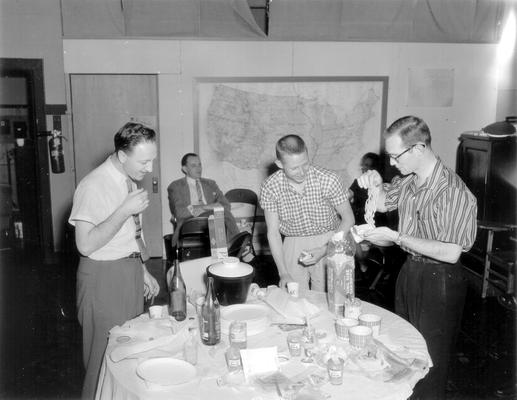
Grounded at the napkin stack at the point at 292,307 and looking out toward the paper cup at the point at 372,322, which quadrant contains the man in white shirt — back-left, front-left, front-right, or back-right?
back-right

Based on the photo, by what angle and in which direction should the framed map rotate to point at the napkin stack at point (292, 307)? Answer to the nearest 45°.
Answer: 0° — it already faces it

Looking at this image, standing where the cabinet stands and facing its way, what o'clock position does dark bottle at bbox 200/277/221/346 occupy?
The dark bottle is roughly at 11 o'clock from the cabinet.

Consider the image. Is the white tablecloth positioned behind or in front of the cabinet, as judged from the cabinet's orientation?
in front

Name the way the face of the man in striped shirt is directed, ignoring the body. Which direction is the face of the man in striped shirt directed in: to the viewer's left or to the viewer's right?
to the viewer's left

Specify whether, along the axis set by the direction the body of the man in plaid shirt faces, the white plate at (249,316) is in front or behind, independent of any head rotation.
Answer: in front

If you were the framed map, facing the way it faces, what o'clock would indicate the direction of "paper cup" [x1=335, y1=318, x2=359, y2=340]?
The paper cup is roughly at 12 o'clock from the framed map.

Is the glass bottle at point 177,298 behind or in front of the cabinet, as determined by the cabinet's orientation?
in front

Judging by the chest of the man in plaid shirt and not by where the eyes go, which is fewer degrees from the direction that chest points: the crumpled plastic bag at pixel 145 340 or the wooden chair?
the crumpled plastic bag

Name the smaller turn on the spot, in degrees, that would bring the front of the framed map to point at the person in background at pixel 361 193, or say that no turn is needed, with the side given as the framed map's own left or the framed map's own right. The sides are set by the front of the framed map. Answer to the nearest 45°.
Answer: approximately 45° to the framed map's own left

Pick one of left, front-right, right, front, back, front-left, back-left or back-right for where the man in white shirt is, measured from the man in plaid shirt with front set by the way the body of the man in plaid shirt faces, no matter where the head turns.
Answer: front-right

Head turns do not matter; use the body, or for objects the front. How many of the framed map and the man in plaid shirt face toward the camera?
2

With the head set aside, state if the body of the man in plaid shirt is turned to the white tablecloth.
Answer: yes

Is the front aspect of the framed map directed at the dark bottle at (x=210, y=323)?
yes
